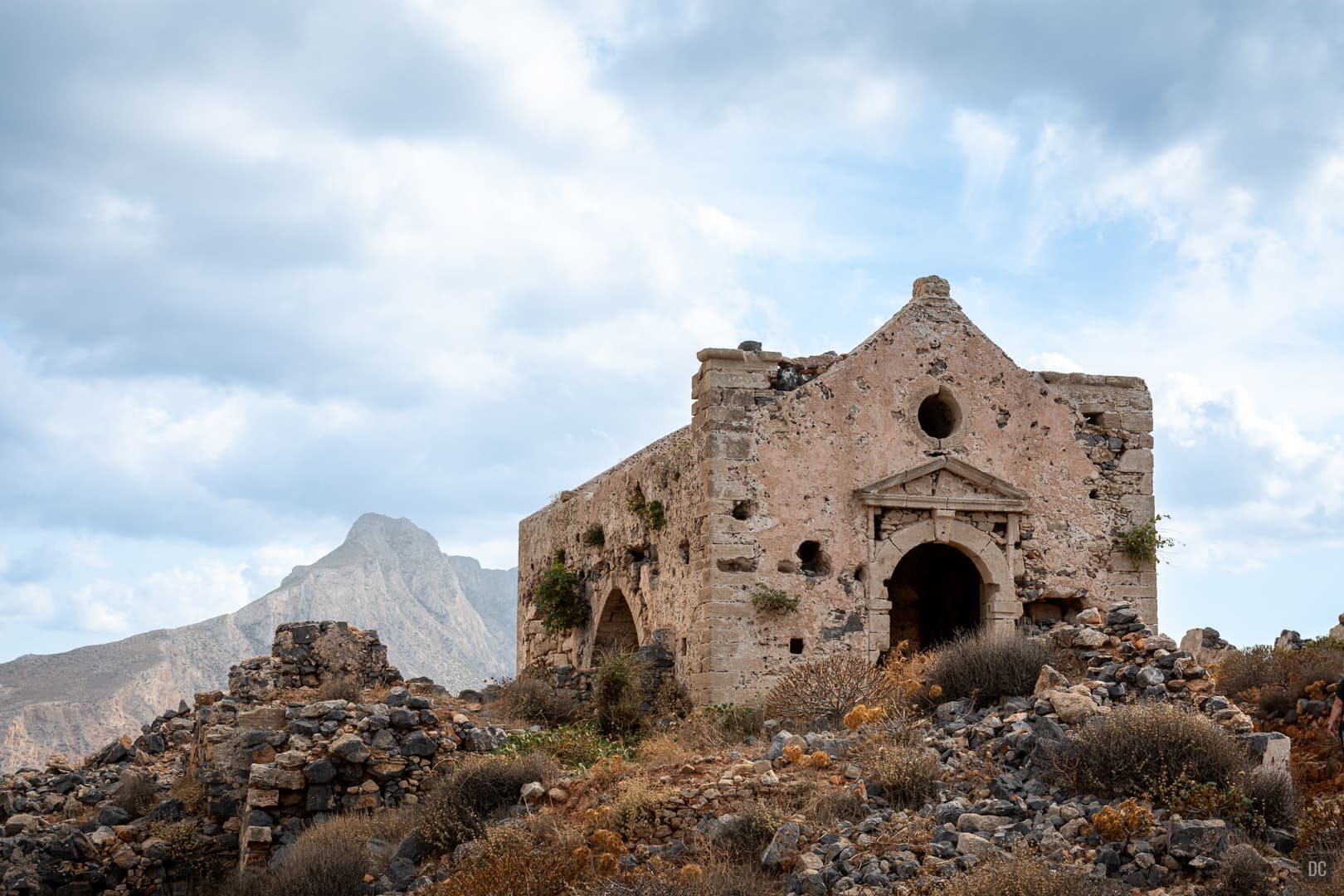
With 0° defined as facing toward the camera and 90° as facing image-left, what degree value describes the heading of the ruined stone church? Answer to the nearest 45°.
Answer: approximately 315°

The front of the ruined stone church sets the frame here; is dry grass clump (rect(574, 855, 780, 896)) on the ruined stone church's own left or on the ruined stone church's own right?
on the ruined stone church's own right

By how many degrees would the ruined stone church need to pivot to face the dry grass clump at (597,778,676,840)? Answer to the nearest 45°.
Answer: approximately 45° to its right

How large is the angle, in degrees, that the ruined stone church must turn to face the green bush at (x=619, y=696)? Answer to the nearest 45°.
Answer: approximately 135° to its right

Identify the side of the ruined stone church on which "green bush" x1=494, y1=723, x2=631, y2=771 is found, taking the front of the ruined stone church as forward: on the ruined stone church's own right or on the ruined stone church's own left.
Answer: on the ruined stone church's own right

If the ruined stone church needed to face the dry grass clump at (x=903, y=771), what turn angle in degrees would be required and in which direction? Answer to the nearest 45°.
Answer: approximately 45° to its right

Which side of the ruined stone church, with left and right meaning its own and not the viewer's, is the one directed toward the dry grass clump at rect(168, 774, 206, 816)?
right

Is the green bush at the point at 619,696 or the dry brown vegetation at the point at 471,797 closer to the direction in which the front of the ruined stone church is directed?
the dry brown vegetation
